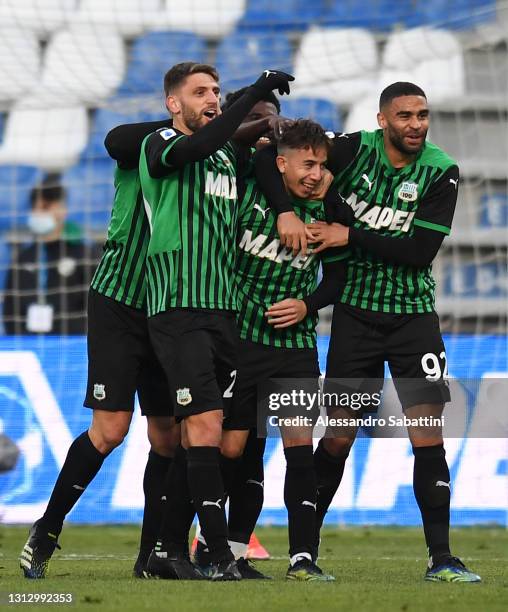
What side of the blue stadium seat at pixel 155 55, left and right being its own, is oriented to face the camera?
front

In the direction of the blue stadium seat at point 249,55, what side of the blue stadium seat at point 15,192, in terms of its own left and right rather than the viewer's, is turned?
left

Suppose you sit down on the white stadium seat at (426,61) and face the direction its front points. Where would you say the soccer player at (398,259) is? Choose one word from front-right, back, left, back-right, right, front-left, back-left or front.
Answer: front

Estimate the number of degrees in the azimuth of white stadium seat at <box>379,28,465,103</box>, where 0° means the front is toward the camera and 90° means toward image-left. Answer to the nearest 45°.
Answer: approximately 0°

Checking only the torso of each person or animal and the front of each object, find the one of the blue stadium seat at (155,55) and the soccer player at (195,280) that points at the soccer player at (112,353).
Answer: the blue stadium seat

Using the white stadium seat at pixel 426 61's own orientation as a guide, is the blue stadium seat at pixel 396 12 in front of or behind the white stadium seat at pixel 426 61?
behind

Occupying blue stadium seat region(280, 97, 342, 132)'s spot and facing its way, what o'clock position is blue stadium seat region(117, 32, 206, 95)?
blue stadium seat region(117, 32, 206, 95) is roughly at 4 o'clock from blue stadium seat region(280, 97, 342, 132).

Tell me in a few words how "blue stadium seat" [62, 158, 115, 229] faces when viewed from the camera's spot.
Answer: facing the viewer

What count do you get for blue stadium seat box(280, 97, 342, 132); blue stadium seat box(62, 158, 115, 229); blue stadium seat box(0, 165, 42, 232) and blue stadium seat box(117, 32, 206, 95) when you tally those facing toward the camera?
4

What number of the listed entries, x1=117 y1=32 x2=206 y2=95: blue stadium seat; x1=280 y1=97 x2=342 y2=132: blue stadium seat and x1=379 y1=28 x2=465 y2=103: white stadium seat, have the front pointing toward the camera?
3

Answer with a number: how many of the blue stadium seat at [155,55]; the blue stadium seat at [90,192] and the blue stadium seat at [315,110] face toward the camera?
3

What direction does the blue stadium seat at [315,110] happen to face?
toward the camera

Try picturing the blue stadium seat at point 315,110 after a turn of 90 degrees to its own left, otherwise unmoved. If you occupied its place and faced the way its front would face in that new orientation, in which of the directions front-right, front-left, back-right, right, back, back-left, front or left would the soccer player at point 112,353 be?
right

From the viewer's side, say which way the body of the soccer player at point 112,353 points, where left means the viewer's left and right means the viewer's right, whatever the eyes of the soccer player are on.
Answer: facing the viewer and to the right of the viewer

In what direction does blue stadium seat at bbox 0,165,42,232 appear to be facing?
toward the camera

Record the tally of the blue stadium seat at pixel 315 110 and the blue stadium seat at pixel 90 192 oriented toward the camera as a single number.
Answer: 2
